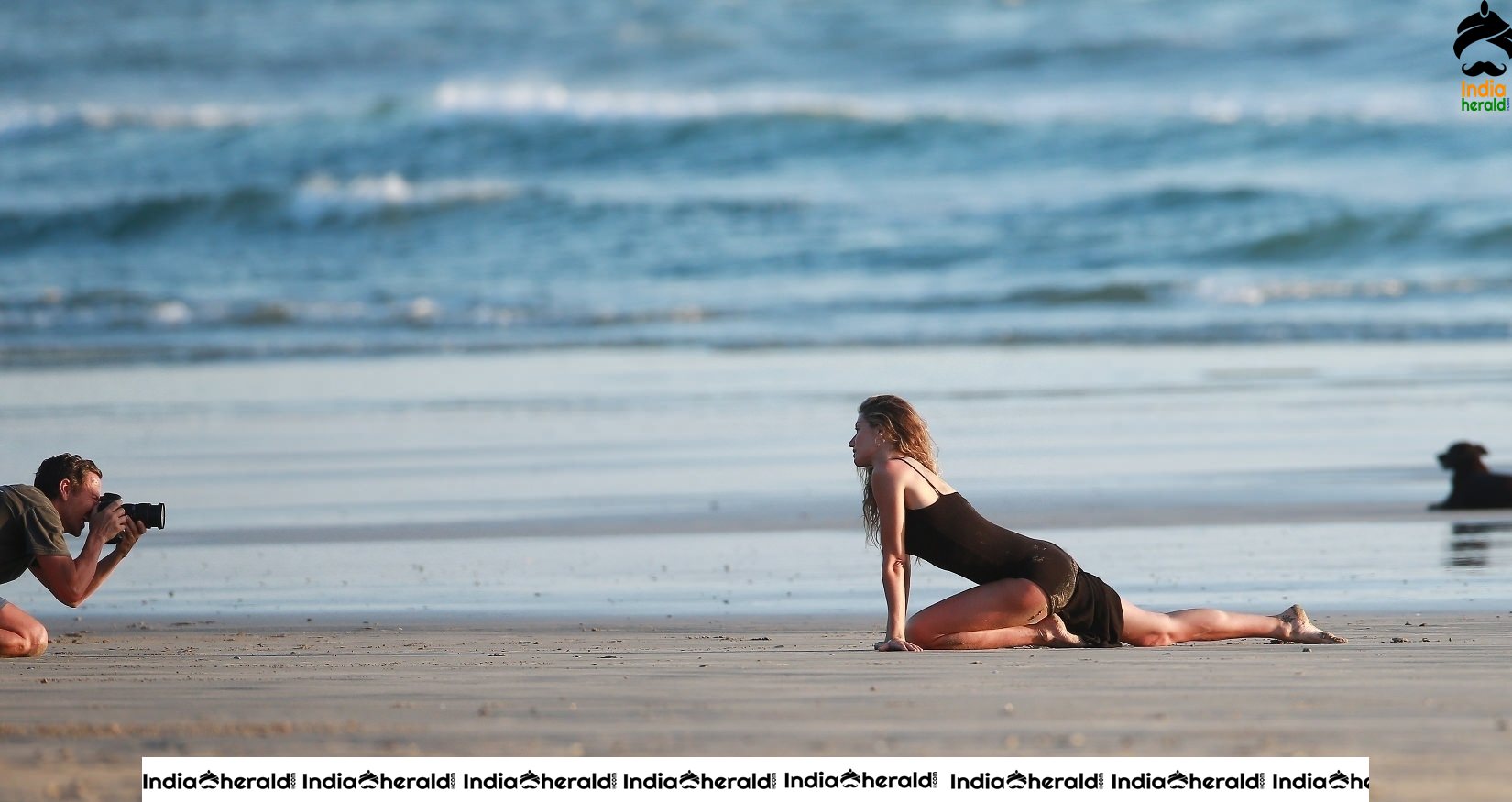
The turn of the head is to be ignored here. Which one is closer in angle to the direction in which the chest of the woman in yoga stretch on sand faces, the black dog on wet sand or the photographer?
the photographer

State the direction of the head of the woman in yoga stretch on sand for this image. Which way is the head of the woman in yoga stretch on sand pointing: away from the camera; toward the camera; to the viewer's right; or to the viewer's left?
to the viewer's left

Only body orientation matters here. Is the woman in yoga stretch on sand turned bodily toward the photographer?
yes

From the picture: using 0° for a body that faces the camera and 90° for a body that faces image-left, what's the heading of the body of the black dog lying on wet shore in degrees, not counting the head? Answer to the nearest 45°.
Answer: approximately 90°

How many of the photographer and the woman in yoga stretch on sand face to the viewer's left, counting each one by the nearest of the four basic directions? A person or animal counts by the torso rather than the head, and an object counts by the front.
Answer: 1

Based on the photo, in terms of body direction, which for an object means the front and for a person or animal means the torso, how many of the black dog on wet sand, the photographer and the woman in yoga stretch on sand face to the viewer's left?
2

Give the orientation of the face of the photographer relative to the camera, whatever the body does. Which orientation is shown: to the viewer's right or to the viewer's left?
to the viewer's right

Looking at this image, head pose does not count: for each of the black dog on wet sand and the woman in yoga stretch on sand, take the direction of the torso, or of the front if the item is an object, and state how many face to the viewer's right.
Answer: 0

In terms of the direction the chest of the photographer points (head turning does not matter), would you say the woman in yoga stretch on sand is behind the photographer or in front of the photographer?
in front

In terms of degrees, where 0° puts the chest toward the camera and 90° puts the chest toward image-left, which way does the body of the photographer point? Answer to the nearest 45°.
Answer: approximately 270°

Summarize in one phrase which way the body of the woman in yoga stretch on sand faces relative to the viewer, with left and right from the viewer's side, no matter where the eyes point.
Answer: facing to the left of the viewer
